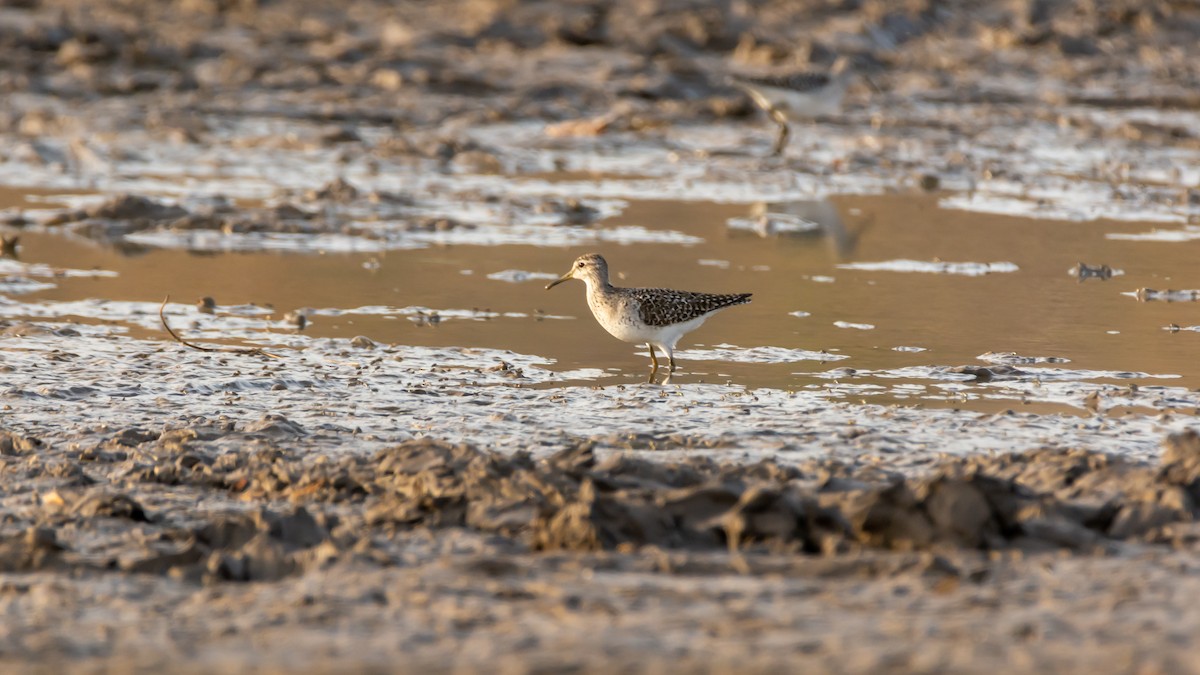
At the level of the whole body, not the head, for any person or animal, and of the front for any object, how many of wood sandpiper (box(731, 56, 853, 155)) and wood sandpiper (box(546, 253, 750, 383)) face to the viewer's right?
1

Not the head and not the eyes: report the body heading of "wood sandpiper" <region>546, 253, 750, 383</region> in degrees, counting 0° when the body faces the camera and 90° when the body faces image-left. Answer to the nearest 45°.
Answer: approximately 90°

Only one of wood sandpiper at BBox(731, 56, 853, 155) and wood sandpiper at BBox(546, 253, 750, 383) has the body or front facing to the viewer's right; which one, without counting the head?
wood sandpiper at BBox(731, 56, 853, 155)

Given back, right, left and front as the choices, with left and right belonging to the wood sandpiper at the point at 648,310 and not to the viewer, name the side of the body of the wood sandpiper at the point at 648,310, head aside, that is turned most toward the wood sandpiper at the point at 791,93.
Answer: right

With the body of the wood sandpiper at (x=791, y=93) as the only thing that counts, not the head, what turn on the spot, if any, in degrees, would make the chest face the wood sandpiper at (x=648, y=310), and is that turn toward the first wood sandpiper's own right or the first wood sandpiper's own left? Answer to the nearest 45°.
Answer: approximately 90° to the first wood sandpiper's own right
